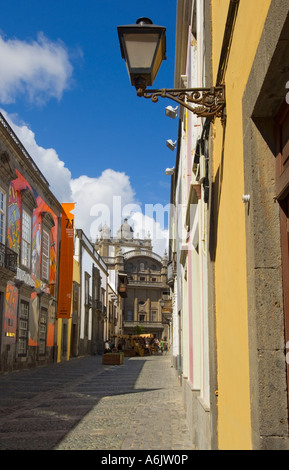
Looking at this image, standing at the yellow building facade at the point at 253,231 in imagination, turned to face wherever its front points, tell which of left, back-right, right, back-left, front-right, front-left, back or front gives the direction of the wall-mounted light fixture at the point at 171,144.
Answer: right

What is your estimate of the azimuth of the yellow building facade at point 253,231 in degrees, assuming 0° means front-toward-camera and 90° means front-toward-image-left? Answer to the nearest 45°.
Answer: approximately 90°
